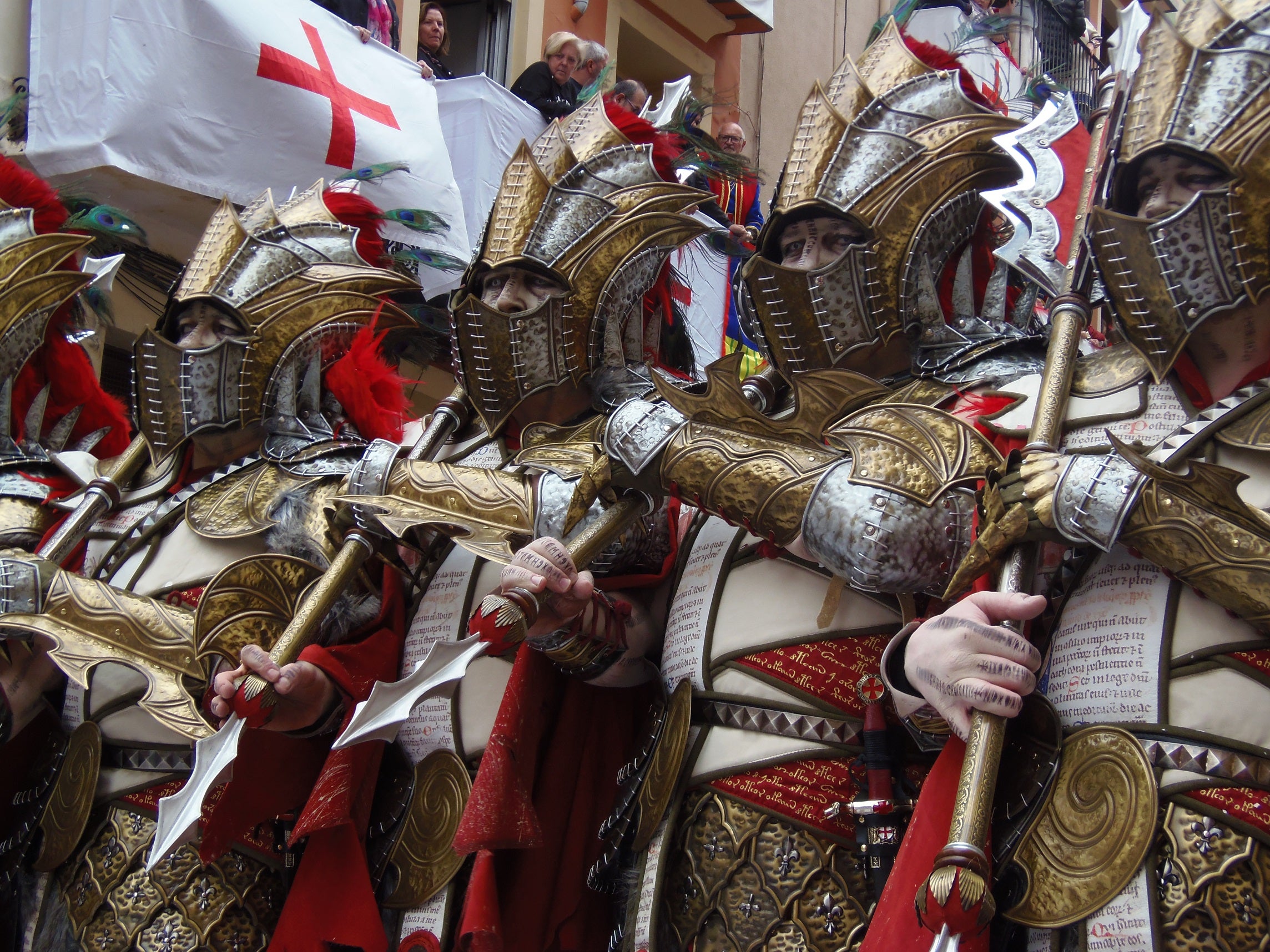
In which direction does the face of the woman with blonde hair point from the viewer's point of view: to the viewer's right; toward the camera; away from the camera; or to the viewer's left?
toward the camera

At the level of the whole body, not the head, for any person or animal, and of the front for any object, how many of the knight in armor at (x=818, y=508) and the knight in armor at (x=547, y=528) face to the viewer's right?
0

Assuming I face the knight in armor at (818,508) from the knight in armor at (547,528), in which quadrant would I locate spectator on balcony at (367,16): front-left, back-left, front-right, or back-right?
back-left

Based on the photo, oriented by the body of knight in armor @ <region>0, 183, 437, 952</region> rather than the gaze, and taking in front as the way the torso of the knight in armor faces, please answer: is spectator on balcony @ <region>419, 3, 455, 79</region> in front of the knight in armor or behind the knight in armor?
behind

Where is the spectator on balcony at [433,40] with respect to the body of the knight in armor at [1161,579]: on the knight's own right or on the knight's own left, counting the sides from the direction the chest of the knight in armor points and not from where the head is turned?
on the knight's own right

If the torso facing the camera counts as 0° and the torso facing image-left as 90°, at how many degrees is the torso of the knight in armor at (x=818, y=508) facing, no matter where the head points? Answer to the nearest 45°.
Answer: approximately 45°

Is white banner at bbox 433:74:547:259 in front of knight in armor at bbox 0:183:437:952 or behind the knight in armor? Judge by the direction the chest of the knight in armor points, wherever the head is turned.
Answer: behind

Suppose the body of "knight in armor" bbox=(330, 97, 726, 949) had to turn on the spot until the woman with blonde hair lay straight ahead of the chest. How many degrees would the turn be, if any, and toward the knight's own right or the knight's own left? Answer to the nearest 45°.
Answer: approximately 135° to the knight's own right

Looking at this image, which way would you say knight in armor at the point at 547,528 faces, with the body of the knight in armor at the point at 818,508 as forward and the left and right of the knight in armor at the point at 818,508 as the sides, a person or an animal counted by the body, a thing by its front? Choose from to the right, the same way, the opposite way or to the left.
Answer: the same way

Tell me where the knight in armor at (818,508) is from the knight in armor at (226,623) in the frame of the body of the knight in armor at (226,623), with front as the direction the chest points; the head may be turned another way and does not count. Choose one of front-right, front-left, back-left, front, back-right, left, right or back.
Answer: left

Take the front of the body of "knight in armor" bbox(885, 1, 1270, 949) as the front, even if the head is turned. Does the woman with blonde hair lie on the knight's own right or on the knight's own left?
on the knight's own right

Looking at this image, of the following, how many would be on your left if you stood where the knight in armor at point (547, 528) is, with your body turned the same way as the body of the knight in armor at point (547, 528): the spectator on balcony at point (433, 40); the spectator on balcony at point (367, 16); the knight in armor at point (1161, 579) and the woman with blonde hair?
1

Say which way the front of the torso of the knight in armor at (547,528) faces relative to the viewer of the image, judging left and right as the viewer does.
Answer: facing the viewer and to the left of the viewer
